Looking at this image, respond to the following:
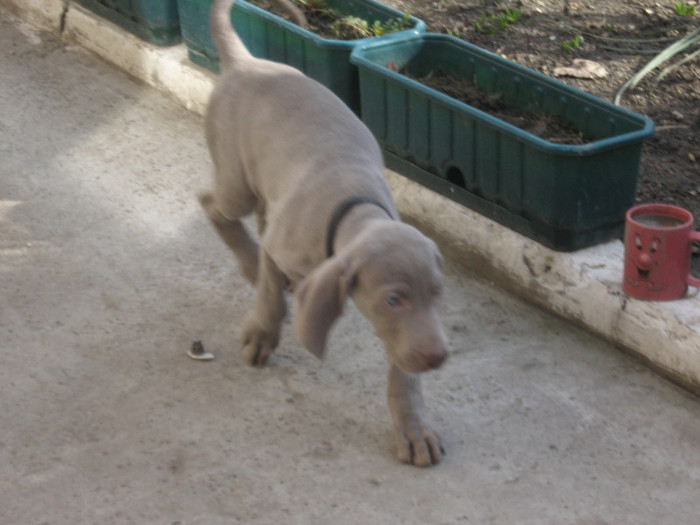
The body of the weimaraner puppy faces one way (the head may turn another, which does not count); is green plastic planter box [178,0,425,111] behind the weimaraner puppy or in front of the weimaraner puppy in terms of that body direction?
behind

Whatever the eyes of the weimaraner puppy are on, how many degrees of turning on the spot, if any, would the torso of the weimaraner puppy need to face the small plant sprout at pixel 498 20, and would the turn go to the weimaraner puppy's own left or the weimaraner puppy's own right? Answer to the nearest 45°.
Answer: approximately 135° to the weimaraner puppy's own left

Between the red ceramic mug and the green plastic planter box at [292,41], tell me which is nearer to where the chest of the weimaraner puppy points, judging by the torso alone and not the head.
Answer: the red ceramic mug

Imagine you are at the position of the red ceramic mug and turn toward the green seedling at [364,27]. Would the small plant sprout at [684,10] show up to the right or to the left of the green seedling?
right

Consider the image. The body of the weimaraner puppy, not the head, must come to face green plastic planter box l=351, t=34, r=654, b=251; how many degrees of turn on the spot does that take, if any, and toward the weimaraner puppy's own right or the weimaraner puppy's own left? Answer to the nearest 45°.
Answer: approximately 90° to the weimaraner puppy's own left

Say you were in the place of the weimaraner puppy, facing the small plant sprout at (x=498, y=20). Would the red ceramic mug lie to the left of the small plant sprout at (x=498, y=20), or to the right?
right

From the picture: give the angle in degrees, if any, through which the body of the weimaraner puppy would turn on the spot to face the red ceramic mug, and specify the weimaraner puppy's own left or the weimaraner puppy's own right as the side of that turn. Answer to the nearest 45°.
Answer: approximately 45° to the weimaraner puppy's own left

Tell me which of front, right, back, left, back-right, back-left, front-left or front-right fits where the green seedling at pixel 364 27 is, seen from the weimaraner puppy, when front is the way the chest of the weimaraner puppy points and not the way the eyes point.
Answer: back-left

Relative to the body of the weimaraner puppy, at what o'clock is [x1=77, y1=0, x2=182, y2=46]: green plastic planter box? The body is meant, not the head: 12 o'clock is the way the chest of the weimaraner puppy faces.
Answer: The green plastic planter box is roughly at 7 o'clock from the weimaraner puppy.

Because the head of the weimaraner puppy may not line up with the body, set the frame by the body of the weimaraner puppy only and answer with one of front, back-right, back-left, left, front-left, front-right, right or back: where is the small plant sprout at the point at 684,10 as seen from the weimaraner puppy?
left

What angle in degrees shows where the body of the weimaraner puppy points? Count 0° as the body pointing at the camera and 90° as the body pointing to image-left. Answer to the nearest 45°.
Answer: approximately 315°
